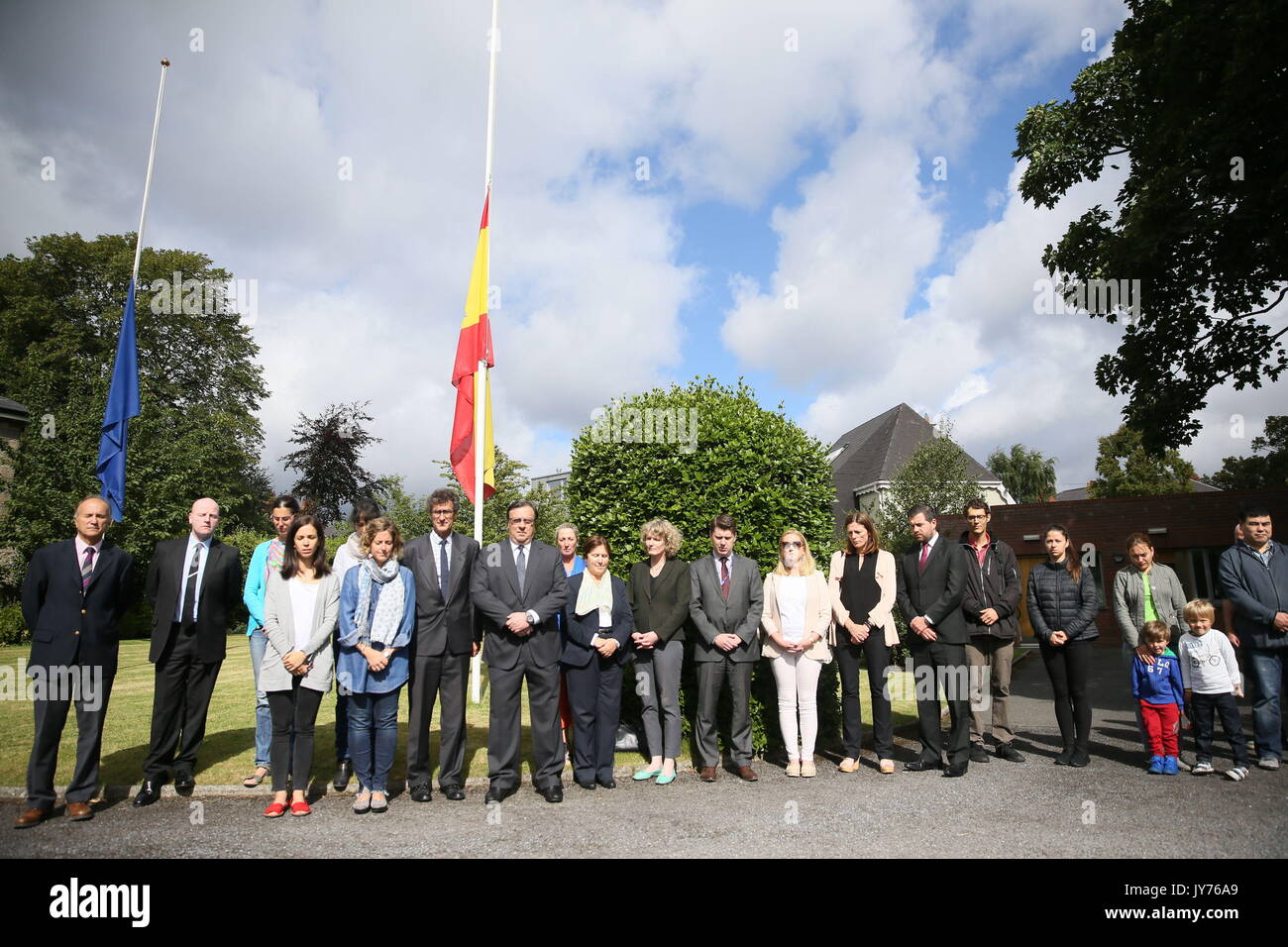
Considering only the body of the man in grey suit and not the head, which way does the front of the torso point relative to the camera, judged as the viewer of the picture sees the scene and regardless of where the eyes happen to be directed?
toward the camera

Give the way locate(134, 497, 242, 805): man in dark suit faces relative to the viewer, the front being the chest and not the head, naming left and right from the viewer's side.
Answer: facing the viewer

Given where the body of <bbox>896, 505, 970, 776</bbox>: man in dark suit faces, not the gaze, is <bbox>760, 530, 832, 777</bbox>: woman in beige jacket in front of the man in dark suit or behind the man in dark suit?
in front

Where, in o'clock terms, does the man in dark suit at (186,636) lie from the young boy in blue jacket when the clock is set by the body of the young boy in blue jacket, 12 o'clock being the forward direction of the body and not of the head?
The man in dark suit is roughly at 2 o'clock from the young boy in blue jacket.

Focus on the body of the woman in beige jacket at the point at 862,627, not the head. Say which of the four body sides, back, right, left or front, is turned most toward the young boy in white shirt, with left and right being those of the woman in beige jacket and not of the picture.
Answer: left

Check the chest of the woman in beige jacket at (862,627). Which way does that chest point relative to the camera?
toward the camera

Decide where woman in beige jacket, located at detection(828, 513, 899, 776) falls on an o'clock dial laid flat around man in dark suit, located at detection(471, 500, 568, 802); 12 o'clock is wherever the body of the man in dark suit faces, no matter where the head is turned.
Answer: The woman in beige jacket is roughly at 9 o'clock from the man in dark suit.

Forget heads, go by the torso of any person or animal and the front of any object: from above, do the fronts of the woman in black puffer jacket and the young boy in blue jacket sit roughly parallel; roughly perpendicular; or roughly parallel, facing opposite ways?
roughly parallel

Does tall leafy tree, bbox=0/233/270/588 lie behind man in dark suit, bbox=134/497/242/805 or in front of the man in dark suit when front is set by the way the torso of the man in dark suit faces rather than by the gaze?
behind

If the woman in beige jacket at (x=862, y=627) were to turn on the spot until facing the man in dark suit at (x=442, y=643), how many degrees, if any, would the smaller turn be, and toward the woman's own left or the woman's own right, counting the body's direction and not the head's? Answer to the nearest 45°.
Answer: approximately 45° to the woman's own right

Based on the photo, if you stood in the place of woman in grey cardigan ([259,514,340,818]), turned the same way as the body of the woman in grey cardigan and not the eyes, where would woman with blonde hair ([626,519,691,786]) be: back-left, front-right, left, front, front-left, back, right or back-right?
left

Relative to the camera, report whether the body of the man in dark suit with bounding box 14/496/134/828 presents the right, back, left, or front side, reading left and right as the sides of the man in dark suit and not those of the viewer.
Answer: front

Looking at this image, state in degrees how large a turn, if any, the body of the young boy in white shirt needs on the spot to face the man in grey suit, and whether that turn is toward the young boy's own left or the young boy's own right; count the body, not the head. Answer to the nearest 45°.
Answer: approximately 45° to the young boy's own right

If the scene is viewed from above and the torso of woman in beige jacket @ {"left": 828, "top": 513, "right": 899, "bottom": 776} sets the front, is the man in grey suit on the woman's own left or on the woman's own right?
on the woman's own right
